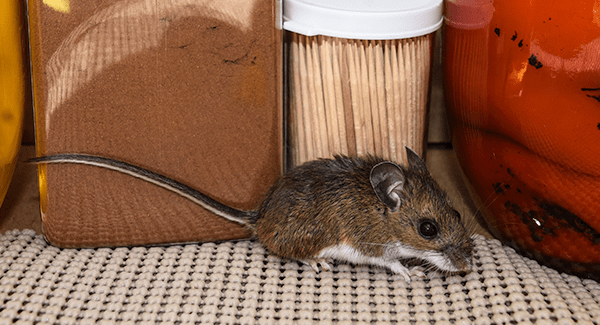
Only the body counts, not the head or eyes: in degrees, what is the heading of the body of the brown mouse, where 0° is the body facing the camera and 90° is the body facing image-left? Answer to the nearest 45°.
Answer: approximately 270°

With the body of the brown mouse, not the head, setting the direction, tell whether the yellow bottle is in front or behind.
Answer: behind

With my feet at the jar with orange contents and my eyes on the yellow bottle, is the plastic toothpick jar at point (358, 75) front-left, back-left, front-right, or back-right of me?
front-right
